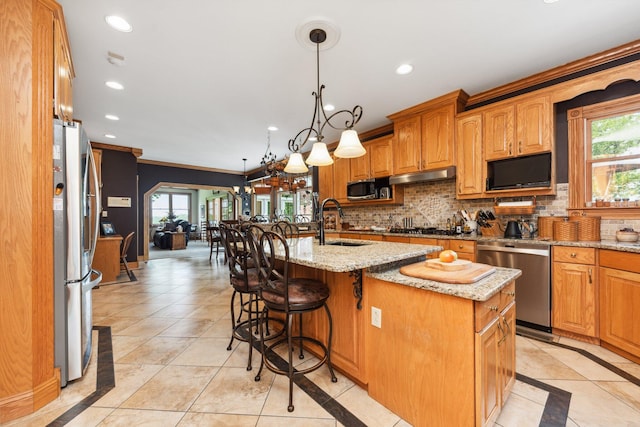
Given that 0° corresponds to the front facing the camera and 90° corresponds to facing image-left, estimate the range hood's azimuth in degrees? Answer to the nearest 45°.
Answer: approximately 45°

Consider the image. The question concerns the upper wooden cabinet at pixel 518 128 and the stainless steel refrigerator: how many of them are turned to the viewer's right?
1

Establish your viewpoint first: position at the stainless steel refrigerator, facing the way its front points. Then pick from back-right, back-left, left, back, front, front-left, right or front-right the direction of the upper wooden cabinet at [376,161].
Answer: front

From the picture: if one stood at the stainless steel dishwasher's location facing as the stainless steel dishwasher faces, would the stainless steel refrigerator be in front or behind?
in front

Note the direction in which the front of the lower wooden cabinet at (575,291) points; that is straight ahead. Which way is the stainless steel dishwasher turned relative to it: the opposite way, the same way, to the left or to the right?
the same way

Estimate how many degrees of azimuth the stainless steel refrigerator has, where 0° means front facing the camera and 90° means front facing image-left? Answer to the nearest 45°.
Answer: approximately 270°

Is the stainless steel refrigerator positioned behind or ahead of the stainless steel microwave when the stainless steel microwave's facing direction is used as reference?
ahead

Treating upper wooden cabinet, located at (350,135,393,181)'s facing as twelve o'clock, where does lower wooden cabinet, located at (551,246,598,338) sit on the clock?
The lower wooden cabinet is roughly at 9 o'clock from the upper wooden cabinet.

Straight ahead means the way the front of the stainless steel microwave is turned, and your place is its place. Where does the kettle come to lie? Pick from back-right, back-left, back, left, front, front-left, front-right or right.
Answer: left

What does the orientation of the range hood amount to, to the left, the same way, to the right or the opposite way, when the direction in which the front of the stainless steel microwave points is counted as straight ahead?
the same way

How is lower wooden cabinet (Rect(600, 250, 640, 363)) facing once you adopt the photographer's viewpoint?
facing the viewer and to the left of the viewer

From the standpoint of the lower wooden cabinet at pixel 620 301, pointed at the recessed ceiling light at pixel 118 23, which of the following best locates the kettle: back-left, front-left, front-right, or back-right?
front-right

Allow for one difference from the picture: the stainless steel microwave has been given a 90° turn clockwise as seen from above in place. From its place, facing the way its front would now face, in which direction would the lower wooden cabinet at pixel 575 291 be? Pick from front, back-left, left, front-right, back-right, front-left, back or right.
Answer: back

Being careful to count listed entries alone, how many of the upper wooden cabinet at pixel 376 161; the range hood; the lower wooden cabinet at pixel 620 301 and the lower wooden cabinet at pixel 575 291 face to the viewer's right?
0

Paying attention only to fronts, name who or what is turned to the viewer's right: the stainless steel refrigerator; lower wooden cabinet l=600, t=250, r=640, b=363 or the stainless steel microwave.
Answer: the stainless steel refrigerator

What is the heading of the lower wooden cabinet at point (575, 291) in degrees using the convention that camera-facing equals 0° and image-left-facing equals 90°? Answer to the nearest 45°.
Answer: approximately 45°
